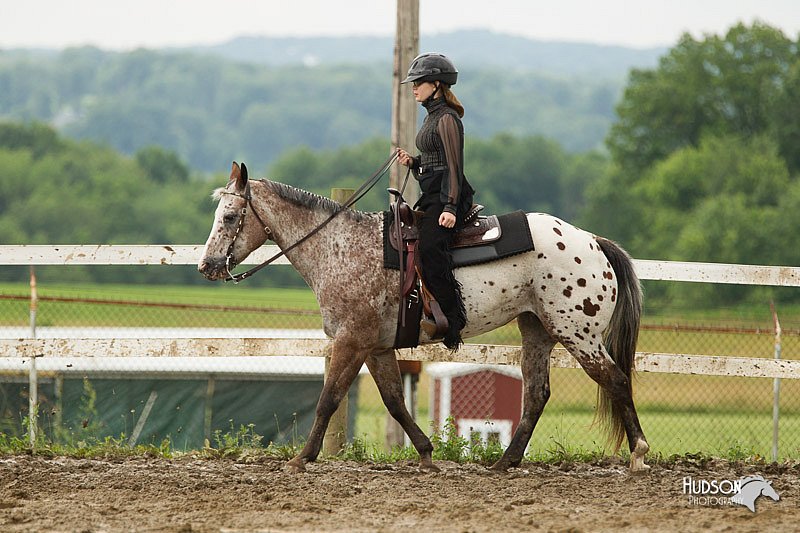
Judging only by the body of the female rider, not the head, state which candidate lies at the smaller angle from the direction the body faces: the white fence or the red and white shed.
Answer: the white fence

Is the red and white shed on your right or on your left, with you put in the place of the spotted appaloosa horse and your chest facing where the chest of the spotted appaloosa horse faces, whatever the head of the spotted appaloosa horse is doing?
on your right

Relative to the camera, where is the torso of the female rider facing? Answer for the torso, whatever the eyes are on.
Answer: to the viewer's left

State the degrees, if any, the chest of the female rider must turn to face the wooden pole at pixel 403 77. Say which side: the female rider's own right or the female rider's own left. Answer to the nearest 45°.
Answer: approximately 90° to the female rider's own right

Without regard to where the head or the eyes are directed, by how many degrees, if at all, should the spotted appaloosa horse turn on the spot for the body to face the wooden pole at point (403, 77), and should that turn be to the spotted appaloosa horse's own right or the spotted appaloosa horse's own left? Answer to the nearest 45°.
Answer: approximately 90° to the spotted appaloosa horse's own right

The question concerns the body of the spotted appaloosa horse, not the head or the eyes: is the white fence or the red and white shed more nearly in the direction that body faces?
the white fence

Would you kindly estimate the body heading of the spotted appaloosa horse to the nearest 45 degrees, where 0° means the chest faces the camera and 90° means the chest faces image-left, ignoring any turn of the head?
approximately 90°

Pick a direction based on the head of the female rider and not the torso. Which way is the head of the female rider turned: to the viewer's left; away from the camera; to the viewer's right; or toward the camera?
to the viewer's left
